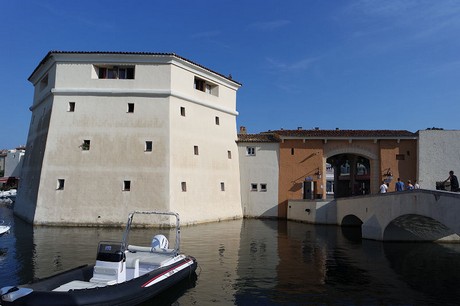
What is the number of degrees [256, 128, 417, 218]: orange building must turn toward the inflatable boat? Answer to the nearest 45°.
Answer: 0° — it already faces it

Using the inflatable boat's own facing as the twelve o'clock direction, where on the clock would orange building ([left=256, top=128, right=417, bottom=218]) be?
The orange building is roughly at 6 o'clock from the inflatable boat.

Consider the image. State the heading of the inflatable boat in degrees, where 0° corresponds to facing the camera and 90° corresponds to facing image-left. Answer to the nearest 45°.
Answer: approximately 45°

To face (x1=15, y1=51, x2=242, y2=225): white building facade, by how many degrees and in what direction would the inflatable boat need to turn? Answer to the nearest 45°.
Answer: approximately 135° to its right

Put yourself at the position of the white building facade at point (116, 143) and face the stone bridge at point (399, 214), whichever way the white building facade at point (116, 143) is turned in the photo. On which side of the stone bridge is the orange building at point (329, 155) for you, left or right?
left

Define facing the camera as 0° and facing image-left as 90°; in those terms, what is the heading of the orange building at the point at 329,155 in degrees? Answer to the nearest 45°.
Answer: approximately 0°

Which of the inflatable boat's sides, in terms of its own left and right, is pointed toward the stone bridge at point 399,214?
back
